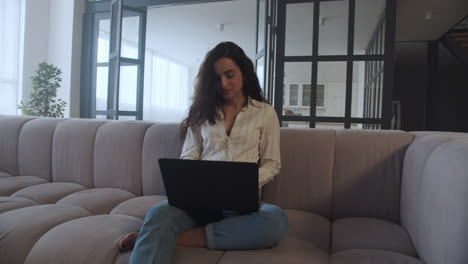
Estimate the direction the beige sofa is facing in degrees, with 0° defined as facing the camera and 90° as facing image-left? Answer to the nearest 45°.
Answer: approximately 0°

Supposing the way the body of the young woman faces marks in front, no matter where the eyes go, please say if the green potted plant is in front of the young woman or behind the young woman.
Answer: behind

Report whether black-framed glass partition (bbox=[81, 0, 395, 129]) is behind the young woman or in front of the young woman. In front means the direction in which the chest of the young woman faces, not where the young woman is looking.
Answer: behind

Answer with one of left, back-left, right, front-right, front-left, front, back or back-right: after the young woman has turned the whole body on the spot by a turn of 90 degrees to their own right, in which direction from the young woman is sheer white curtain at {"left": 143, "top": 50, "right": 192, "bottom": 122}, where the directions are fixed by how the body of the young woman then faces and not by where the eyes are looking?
right

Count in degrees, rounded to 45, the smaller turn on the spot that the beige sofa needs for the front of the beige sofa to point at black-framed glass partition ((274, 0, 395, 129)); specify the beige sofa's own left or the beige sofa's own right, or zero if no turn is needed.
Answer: approximately 180°

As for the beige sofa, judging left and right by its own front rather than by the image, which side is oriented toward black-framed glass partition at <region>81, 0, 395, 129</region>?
back
